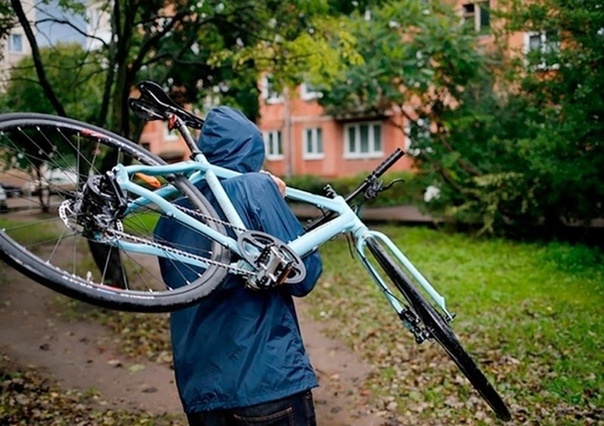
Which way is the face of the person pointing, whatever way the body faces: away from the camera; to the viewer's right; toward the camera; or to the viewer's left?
away from the camera

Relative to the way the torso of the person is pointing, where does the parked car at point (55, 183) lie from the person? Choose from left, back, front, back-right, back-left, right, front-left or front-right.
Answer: front-left

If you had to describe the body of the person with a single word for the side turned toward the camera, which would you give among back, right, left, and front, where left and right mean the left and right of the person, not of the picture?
back

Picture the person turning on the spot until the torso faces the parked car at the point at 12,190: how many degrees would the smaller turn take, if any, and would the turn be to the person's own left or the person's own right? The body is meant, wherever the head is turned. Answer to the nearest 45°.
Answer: approximately 45° to the person's own left
